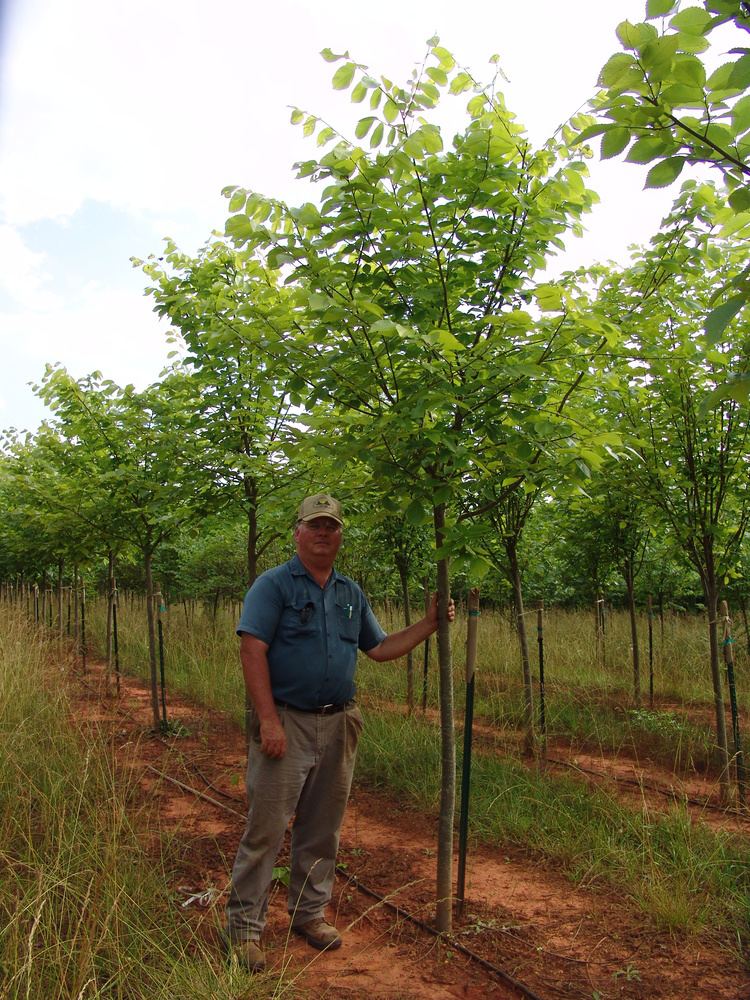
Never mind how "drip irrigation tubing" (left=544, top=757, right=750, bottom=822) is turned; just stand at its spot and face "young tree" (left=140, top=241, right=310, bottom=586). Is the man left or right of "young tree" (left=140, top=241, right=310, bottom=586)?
left

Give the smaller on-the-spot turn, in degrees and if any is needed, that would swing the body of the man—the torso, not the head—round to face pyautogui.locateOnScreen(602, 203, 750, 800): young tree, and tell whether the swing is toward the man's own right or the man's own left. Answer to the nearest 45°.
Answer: approximately 90° to the man's own left

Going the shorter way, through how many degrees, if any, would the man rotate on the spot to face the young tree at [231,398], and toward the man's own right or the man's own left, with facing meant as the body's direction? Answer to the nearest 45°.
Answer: approximately 135° to the man's own left

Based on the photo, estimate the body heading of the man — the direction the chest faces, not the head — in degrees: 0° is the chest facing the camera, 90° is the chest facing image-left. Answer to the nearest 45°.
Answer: approximately 315°

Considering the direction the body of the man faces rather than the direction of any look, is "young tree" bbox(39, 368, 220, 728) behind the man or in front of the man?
behind
